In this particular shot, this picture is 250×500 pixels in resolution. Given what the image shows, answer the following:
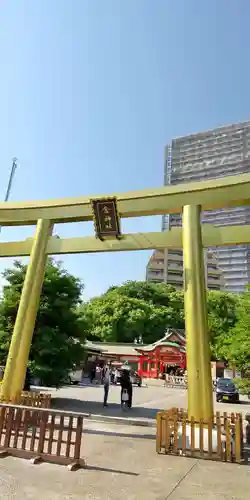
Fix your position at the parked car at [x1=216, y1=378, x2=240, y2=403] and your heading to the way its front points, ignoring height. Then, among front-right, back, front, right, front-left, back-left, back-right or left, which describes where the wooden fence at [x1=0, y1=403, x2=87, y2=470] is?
front

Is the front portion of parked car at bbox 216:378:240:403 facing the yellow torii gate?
yes

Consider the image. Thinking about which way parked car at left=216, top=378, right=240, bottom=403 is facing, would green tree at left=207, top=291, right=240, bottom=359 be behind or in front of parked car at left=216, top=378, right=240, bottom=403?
behind

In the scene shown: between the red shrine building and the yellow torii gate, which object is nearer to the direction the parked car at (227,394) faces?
the yellow torii gate

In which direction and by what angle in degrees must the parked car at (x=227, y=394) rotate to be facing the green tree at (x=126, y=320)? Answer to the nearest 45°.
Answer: approximately 135° to its right

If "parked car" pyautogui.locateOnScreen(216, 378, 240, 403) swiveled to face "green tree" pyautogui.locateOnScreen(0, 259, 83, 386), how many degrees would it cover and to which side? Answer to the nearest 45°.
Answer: approximately 45° to its right

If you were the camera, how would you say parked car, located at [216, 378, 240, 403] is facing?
facing the viewer

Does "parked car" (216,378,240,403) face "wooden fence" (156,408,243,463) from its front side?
yes

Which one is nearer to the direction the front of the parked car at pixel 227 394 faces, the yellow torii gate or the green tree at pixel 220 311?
the yellow torii gate

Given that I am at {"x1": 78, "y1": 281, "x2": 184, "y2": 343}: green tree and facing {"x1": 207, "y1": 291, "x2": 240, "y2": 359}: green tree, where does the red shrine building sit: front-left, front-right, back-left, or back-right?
front-right

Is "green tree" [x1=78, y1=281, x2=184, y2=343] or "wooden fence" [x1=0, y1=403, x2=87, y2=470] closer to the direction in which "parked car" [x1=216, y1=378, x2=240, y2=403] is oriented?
the wooden fence

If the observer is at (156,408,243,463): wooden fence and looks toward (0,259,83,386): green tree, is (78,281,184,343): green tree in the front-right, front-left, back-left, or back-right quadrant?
front-right
